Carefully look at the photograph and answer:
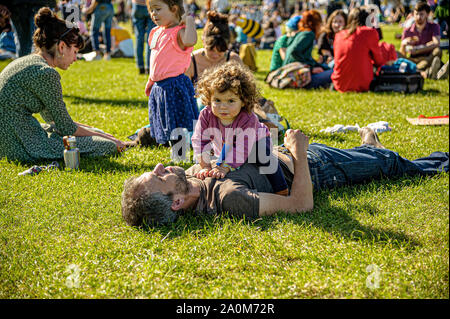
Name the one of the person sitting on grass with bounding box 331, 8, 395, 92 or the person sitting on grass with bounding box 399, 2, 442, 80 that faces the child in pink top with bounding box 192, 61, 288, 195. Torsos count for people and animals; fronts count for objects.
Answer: the person sitting on grass with bounding box 399, 2, 442, 80

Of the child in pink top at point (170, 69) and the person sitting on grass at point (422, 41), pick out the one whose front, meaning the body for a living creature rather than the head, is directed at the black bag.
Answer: the person sitting on grass

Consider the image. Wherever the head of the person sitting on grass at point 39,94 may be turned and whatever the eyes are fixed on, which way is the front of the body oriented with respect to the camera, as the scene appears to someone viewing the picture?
to the viewer's right

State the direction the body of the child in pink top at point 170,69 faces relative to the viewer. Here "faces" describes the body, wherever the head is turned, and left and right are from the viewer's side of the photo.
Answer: facing the viewer and to the left of the viewer

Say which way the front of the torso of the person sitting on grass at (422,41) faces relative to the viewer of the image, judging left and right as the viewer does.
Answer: facing the viewer

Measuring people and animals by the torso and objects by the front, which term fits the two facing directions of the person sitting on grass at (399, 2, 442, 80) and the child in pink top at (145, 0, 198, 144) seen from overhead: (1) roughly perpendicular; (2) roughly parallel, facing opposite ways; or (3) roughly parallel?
roughly parallel

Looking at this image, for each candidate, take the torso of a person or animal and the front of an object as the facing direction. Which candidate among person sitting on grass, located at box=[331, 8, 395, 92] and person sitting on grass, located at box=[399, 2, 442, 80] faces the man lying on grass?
person sitting on grass, located at box=[399, 2, 442, 80]

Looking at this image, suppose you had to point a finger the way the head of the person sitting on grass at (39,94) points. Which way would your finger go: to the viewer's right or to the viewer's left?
to the viewer's right

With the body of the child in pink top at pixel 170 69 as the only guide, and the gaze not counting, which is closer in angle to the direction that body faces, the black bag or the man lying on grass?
the man lying on grass

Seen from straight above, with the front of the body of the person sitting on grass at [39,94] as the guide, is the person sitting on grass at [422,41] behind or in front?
in front

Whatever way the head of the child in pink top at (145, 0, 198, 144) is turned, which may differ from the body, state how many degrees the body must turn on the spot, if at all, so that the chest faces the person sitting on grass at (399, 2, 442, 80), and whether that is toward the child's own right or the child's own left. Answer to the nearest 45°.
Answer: approximately 180°

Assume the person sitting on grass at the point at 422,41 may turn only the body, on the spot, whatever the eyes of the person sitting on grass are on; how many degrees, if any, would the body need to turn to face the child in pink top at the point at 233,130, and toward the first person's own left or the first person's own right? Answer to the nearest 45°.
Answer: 0° — they already face them

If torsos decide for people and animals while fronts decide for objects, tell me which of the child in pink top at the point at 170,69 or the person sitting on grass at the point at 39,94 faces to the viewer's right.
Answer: the person sitting on grass
